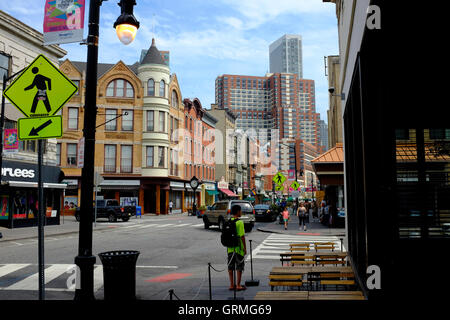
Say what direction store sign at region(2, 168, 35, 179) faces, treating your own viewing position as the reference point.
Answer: facing the viewer

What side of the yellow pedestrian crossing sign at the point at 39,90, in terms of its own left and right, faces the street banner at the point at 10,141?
back

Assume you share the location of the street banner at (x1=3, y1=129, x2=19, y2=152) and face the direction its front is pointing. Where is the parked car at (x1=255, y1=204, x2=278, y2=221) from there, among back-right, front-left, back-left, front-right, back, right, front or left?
left

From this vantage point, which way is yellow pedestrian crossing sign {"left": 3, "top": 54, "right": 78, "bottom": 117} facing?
toward the camera

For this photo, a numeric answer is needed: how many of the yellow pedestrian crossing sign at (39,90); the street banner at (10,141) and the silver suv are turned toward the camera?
2

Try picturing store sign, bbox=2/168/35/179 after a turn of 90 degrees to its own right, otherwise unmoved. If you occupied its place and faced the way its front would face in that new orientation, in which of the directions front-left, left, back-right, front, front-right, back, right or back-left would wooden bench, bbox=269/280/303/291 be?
left

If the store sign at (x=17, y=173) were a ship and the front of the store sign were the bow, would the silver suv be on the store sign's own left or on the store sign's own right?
on the store sign's own left

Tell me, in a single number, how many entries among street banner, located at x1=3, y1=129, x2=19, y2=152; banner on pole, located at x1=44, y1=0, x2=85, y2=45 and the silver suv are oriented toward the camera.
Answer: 2

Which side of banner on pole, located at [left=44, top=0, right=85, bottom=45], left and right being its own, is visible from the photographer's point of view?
front
